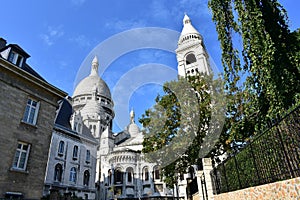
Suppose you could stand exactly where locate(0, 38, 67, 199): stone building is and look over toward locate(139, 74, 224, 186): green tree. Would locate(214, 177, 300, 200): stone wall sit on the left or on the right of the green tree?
right

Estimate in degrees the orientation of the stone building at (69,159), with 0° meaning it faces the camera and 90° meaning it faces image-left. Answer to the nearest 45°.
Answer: approximately 315°

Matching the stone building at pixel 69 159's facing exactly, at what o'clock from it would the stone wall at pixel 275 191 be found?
The stone wall is roughly at 1 o'clock from the stone building.

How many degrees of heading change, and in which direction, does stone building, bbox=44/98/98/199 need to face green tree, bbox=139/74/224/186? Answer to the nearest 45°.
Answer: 0° — it already faces it

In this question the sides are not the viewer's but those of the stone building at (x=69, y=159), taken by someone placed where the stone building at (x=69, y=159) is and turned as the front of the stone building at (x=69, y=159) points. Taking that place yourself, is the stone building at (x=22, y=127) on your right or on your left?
on your right
